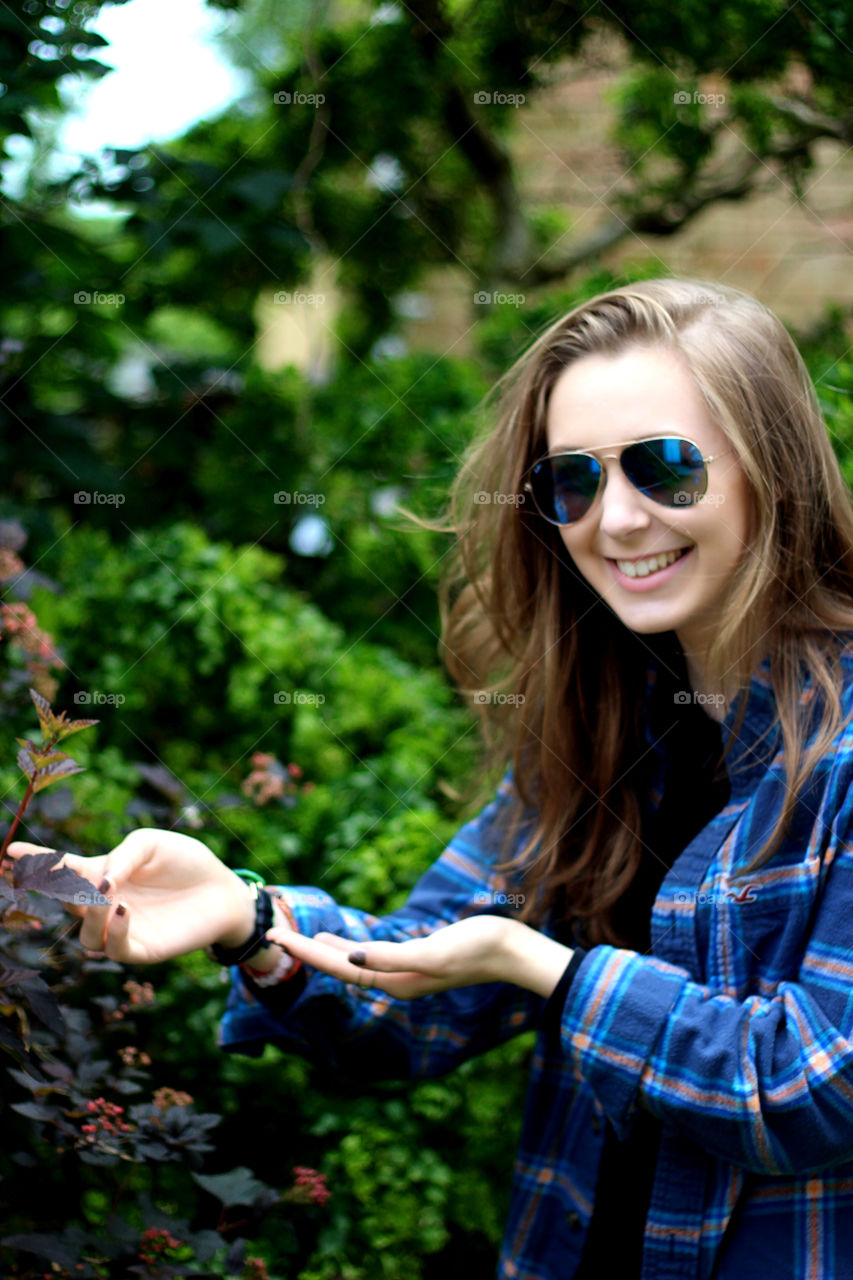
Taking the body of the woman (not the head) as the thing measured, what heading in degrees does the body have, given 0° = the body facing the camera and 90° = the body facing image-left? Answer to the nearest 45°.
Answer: approximately 45°
